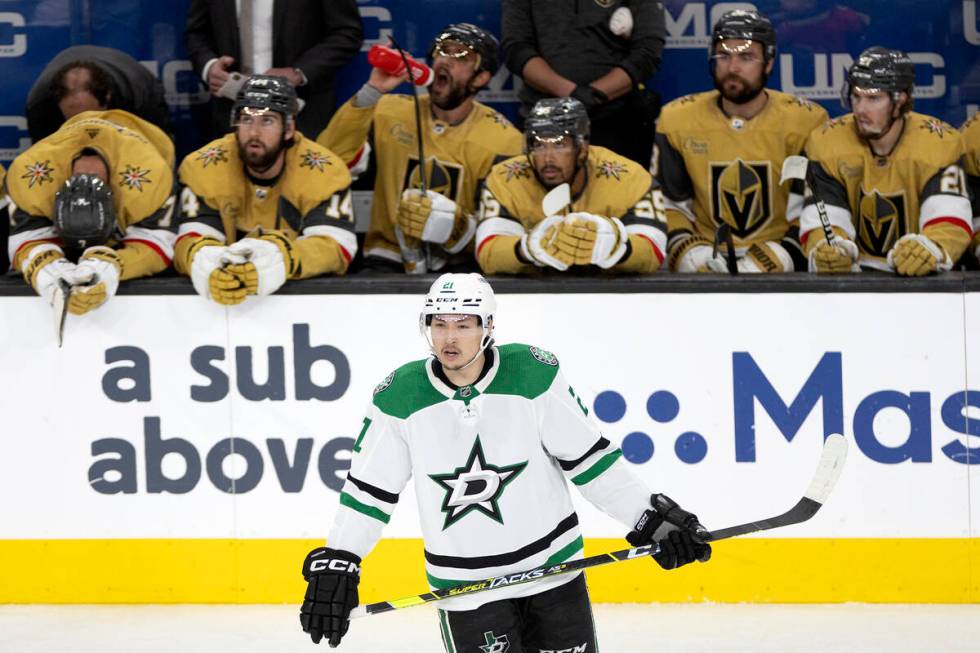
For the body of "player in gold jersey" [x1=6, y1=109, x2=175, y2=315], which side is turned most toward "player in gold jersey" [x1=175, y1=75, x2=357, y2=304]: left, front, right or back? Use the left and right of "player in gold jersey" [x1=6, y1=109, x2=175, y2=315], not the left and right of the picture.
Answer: left

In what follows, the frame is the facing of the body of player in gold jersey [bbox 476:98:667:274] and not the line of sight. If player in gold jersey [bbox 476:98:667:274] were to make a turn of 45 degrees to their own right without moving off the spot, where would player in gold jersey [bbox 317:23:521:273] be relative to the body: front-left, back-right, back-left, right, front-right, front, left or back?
right

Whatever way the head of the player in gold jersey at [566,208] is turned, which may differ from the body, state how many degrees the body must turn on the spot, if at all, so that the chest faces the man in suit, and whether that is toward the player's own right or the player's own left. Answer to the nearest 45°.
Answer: approximately 135° to the player's own right

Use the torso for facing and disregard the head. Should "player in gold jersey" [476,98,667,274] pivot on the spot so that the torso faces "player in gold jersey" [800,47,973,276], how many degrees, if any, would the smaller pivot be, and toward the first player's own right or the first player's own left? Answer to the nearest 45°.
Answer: approximately 90° to the first player's own left

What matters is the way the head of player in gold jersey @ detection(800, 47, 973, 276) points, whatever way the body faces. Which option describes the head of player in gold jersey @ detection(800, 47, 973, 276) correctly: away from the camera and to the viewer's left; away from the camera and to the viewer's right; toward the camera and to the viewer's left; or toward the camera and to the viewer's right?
toward the camera and to the viewer's left

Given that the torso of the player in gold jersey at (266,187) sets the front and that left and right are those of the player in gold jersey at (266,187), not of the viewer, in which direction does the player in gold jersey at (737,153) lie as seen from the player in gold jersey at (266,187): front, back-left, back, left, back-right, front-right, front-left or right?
left

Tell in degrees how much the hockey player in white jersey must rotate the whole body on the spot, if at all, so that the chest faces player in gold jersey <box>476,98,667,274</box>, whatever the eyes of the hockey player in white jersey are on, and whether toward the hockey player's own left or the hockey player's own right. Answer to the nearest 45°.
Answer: approximately 180°

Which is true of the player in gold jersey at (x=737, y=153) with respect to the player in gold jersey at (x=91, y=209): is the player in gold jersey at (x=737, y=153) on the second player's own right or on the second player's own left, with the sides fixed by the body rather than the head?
on the second player's own left

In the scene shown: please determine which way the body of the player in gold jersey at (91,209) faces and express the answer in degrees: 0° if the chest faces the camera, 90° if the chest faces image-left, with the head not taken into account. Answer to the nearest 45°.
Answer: approximately 0°

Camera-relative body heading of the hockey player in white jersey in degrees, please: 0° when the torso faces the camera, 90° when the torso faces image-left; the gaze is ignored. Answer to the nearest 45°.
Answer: approximately 0°

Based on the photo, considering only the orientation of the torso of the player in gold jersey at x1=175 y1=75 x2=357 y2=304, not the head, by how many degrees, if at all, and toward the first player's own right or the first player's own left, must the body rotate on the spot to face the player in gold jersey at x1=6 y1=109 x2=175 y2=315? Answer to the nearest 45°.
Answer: approximately 90° to the first player's own right

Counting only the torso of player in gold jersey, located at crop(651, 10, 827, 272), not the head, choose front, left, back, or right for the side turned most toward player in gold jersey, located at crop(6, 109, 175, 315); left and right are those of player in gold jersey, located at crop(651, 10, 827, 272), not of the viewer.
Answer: right
